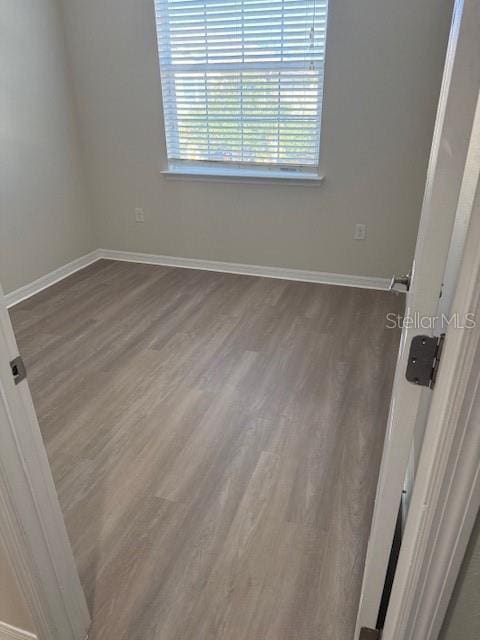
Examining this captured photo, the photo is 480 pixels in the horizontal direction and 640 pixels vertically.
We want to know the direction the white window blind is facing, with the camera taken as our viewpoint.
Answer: facing the viewer
